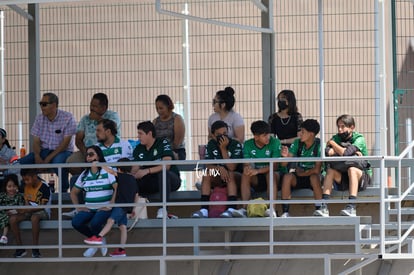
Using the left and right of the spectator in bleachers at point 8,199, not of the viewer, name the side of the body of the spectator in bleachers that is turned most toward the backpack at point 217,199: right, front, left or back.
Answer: left

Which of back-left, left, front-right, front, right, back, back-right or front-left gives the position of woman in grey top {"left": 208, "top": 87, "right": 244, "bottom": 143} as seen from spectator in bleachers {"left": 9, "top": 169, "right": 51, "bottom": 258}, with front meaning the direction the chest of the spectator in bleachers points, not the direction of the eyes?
back-left

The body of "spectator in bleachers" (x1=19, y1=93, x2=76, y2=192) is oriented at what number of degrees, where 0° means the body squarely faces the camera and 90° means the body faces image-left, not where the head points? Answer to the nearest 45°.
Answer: approximately 45°

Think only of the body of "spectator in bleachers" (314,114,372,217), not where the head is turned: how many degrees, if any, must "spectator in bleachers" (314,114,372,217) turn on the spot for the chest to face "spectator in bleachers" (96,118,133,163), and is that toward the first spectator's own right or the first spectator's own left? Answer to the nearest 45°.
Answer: approximately 45° to the first spectator's own right

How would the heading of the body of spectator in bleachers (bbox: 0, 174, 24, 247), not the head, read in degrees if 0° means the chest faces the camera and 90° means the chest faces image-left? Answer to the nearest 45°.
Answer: approximately 0°

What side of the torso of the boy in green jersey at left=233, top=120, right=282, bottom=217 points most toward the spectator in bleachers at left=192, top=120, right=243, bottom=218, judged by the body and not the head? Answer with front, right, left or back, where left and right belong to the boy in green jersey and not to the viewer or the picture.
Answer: right

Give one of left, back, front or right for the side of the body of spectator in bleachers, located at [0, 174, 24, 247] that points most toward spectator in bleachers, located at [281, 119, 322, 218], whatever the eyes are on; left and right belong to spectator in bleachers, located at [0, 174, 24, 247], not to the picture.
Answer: left

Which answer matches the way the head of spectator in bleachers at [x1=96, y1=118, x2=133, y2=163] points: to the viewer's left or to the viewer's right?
to the viewer's left

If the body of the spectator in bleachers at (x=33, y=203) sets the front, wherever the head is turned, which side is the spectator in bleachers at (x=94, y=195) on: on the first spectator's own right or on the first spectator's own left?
on the first spectator's own left

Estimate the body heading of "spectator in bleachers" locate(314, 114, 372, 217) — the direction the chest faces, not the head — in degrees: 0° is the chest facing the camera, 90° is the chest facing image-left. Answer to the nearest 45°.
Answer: approximately 45°

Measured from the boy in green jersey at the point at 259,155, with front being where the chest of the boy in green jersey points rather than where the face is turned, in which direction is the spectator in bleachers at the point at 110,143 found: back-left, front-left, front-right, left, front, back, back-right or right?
right

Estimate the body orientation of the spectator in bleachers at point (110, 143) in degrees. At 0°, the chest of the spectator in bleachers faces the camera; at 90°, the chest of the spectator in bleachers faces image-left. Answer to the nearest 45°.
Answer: approximately 45°

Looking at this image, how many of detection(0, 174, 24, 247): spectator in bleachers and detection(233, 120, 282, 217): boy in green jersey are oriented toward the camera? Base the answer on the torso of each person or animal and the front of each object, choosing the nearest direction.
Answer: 2

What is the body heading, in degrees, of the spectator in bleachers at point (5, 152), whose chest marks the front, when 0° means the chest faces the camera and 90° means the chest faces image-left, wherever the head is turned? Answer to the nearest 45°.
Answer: approximately 45°

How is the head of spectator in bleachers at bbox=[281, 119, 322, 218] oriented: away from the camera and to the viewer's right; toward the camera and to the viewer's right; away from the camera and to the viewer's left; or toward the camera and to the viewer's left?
toward the camera and to the viewer's left
